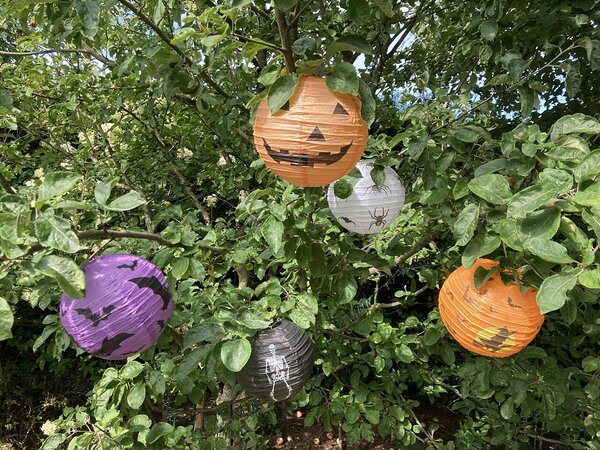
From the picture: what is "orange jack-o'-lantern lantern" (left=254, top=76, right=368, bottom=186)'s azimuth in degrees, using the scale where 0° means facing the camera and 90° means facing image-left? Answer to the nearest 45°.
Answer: approximately 0°
